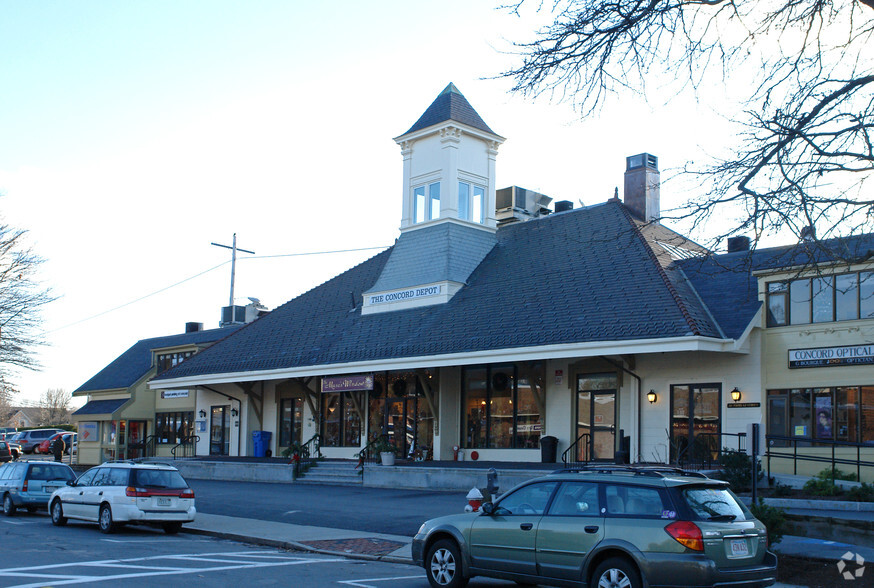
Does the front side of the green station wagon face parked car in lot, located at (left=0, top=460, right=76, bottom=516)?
yes

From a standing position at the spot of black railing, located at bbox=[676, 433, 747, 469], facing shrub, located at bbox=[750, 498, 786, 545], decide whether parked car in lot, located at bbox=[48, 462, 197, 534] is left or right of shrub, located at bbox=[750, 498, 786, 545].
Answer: right

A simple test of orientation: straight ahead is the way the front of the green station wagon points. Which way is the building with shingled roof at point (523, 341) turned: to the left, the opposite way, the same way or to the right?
to the left

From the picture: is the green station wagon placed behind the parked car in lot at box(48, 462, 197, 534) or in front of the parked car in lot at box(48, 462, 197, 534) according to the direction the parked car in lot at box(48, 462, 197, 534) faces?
behind

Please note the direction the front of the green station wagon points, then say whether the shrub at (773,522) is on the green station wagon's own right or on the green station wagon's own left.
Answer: on the green station wagon's own right

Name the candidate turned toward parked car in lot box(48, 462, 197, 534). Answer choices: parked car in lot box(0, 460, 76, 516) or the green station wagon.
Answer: the green station wagon

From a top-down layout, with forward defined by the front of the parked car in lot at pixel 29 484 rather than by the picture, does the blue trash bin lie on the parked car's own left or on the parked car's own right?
on the parked car's own right

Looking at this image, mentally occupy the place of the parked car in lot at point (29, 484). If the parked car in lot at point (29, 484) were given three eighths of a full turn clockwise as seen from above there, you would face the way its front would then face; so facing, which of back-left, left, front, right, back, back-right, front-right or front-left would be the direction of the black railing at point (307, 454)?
front-left

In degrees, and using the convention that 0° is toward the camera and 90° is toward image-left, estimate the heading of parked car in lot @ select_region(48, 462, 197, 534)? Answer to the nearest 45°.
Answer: approximately 135°
